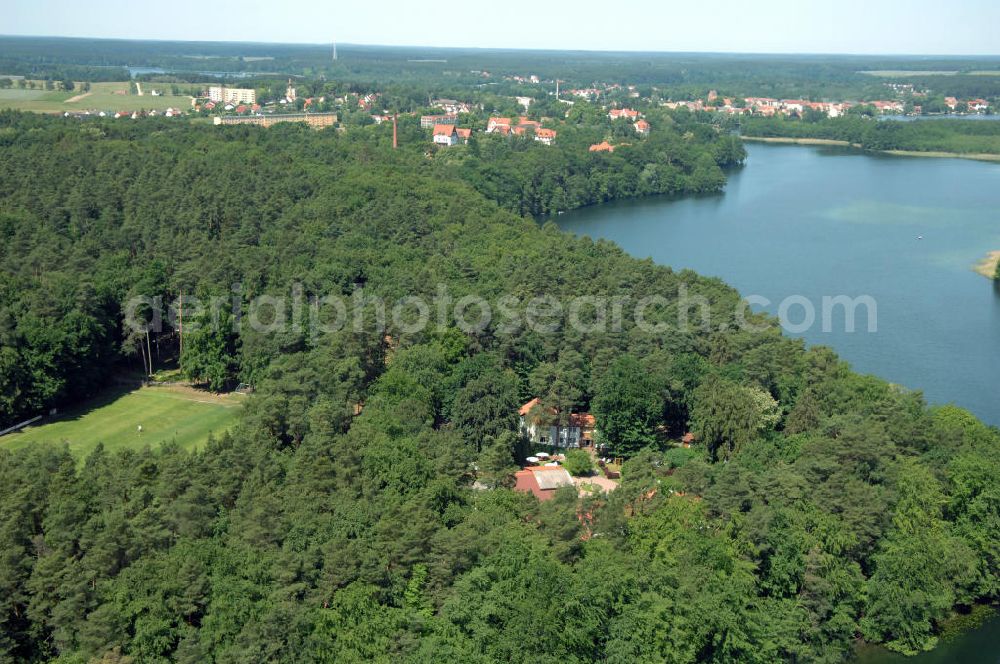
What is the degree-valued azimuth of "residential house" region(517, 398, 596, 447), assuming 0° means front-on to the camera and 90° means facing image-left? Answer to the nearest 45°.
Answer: approximately 0°

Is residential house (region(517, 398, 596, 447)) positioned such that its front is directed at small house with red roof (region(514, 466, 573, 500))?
yes
